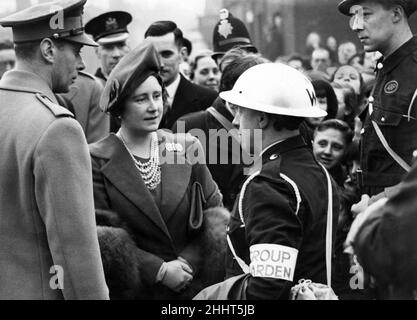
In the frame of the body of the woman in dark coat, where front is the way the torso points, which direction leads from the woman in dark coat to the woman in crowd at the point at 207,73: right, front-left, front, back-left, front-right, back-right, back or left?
back-left

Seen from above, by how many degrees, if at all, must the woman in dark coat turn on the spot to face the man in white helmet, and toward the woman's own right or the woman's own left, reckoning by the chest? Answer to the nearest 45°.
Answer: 0° — they already face them

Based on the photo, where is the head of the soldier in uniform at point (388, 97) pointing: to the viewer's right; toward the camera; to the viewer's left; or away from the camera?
to the viewer's left

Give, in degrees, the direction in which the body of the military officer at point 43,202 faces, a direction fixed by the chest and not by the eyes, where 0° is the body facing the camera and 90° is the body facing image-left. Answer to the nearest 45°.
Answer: approximately 225°

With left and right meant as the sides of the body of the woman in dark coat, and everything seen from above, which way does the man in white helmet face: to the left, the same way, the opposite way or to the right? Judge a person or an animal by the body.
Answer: the opposite way

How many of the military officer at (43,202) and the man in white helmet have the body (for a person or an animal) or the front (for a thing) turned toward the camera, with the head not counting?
0

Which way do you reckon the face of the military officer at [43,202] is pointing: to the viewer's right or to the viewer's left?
to the viewer's right

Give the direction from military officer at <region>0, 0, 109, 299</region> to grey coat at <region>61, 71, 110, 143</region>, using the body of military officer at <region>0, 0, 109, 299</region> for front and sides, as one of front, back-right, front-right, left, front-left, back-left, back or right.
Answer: front-left

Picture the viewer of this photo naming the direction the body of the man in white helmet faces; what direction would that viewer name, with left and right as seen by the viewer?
facing away from the viewer and to the left of the viewer

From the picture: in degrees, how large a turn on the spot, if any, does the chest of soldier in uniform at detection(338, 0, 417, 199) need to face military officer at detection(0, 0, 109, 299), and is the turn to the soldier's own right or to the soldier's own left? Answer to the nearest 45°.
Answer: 0° — they already face them

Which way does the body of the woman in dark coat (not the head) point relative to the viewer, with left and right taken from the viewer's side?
facing the viewer and to the right of the viewer

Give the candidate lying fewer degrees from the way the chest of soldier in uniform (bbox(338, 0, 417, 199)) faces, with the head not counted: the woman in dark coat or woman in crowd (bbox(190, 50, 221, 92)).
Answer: the woman in dark coat

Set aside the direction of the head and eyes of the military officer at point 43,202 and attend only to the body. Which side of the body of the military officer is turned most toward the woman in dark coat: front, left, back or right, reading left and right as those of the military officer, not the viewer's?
front

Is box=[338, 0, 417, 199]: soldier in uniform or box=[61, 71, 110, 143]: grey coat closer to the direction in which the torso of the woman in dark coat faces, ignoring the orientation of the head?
the soldier in uniform

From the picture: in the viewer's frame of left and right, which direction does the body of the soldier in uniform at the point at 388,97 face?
facing the viewer and to the left of the viewer

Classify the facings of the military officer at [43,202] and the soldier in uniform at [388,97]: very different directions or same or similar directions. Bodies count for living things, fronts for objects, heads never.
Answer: very different directions

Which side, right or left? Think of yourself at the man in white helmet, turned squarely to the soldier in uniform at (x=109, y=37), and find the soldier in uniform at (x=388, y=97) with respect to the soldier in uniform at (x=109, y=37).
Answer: right

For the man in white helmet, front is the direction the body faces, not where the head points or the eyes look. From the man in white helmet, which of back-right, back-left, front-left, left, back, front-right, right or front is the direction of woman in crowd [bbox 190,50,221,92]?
front-right
